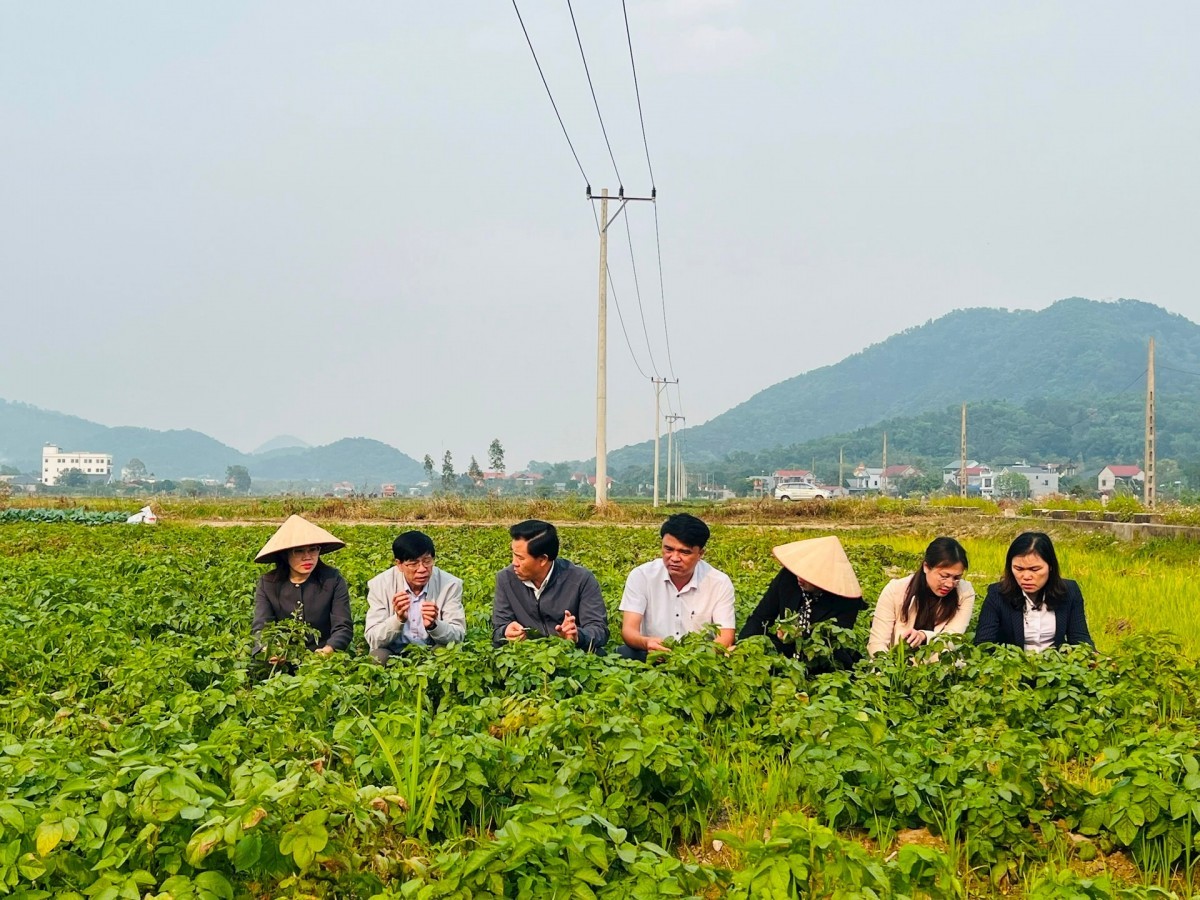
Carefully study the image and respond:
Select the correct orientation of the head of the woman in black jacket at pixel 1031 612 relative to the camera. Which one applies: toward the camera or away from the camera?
toward the camera

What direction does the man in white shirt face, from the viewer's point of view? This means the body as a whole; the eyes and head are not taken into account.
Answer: toward the camera

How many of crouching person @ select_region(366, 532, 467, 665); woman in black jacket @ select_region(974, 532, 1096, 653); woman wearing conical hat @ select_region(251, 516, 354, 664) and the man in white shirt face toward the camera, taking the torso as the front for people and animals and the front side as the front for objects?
4

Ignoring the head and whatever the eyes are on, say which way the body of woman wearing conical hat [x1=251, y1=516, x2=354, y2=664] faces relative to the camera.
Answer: toward the camera

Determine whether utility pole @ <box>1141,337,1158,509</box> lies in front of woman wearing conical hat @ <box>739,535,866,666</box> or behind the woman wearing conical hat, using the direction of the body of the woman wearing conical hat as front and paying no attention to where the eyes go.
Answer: behind

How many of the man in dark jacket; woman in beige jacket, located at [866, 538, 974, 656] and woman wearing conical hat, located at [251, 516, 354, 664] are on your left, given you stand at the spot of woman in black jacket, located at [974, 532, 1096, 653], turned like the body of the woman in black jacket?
0

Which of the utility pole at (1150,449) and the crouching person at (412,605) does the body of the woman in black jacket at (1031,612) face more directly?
the crouching person

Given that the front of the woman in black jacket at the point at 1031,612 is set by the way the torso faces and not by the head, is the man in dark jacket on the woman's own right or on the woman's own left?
on the woman's own right

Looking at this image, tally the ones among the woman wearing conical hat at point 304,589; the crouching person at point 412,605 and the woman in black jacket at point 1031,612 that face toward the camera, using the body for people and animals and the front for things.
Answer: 3

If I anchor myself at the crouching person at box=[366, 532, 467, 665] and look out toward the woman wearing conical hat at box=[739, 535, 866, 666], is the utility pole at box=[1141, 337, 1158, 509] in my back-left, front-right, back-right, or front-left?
front-left

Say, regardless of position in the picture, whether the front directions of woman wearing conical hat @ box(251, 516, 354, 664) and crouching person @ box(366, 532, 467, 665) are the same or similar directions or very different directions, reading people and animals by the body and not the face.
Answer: same or similar directions

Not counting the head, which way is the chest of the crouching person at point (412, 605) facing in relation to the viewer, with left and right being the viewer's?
facing the viewer

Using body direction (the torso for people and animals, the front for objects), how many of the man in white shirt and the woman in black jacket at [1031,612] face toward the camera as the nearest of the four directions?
2

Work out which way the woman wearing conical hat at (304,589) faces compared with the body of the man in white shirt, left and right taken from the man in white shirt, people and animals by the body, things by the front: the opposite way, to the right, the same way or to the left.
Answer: the same way
